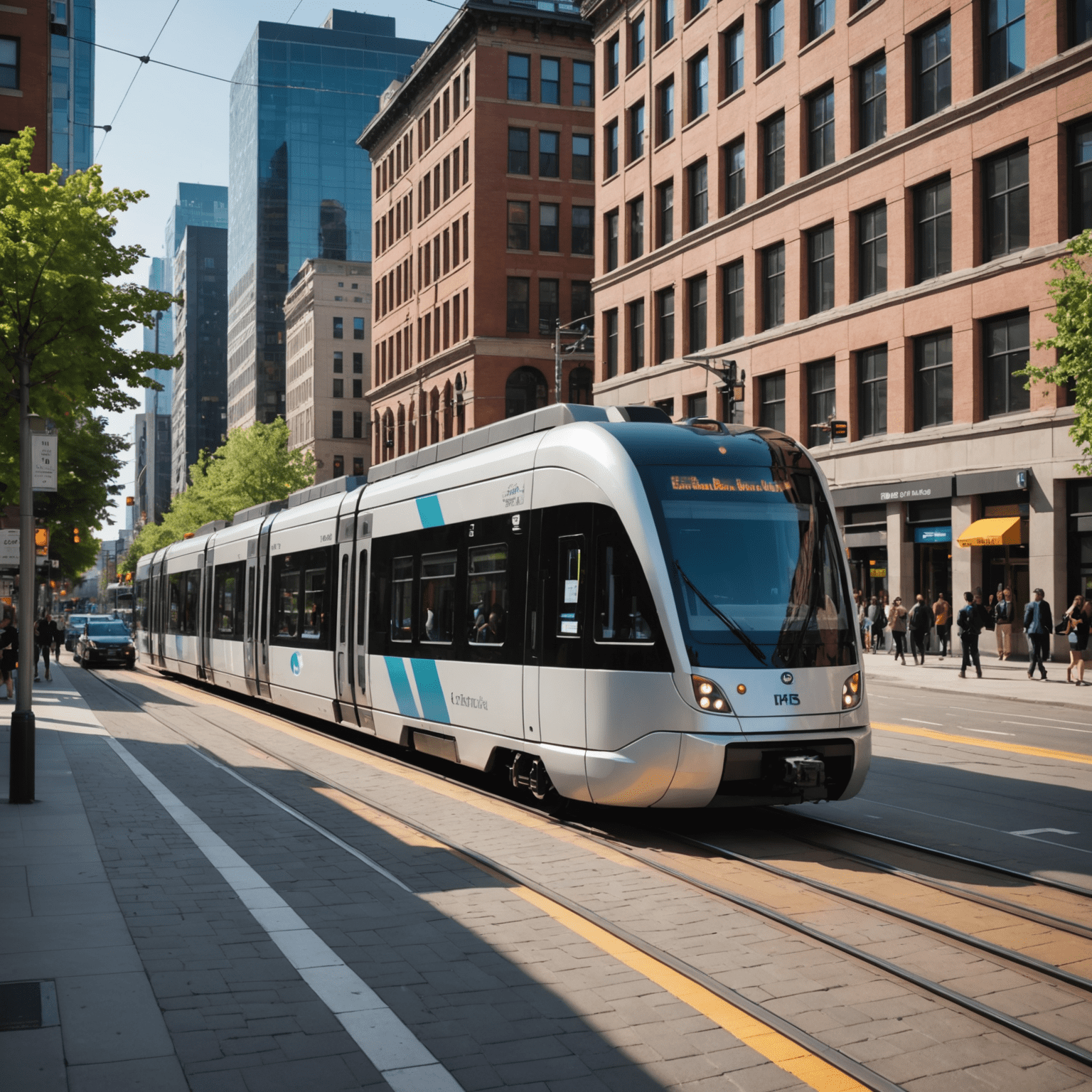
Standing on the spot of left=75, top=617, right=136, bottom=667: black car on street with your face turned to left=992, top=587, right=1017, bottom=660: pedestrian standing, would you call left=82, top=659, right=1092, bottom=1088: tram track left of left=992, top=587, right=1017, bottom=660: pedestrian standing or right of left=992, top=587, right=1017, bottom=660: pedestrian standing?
right

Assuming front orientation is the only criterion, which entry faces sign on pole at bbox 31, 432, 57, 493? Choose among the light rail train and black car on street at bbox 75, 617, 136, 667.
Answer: the black car on street

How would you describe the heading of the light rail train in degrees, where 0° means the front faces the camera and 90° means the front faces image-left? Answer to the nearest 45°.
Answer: approximately 315°

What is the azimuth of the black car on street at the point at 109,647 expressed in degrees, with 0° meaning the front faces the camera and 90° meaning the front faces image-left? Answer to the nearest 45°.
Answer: approximately 0°

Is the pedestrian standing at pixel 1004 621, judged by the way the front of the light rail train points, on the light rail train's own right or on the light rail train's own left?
on the light rail train's own left

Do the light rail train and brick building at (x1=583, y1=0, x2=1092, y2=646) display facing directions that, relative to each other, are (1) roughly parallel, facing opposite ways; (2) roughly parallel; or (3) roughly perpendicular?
roughly perpendicular

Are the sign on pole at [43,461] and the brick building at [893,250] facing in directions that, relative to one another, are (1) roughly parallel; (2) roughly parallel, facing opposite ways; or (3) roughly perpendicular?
roughly perpendicular

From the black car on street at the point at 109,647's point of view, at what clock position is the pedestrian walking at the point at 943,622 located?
The pedestrian walking is roughly at 10 o'clock from the black car on street.

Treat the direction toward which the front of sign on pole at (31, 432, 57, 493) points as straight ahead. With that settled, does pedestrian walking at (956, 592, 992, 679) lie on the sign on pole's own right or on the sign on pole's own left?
on the sign on pole's own left

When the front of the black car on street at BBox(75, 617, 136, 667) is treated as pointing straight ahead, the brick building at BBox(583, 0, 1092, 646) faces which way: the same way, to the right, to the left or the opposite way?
to the right

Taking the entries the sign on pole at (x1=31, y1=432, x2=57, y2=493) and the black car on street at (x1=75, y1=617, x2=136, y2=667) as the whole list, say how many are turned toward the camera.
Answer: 2

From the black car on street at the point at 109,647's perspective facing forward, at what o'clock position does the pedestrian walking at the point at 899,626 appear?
The pedestrian walking is roughly at 10 o'clock from the black car on street.
